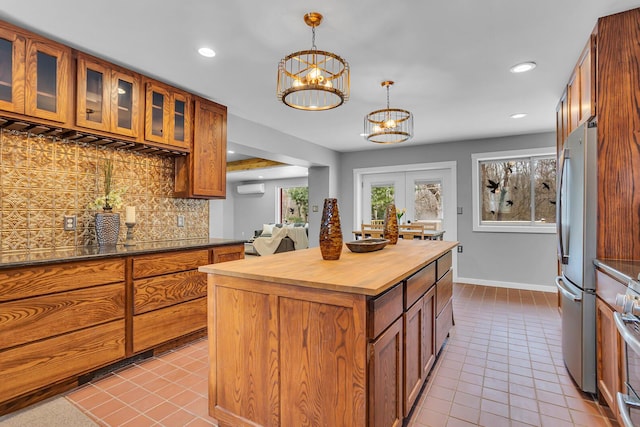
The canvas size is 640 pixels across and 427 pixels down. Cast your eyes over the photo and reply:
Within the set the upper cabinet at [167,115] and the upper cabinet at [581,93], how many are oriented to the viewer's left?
1

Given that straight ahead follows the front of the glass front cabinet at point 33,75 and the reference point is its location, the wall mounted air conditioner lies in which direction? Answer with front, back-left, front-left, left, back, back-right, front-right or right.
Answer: left

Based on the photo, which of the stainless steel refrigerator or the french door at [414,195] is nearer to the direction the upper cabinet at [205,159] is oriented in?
the stainless steel refrigerator

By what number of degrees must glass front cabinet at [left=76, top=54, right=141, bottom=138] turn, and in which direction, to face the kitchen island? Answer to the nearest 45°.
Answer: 0° — it already faces it

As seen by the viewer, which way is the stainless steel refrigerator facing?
to the viewer's left

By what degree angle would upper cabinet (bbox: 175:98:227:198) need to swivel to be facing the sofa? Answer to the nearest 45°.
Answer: approximately 90° to its left

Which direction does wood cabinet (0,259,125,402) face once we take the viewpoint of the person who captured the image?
facing the viewer and to the right of the viewer

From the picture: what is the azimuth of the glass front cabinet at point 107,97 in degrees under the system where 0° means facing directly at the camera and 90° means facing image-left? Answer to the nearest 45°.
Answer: approximately 315°

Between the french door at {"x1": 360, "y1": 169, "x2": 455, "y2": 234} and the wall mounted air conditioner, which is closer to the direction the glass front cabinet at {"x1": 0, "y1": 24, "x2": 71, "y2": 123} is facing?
the french door

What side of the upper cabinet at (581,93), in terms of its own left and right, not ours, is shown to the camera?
left

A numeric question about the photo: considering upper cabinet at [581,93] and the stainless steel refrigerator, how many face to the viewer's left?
2

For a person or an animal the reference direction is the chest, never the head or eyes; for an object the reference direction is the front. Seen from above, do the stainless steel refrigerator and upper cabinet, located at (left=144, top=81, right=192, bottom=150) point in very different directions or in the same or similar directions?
very different directions
